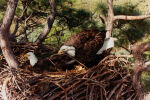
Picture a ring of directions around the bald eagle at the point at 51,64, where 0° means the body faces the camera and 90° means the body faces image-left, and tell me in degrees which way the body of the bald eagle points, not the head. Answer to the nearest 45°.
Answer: approximately 90°

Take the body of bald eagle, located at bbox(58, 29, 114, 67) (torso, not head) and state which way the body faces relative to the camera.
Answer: to the viewer's left

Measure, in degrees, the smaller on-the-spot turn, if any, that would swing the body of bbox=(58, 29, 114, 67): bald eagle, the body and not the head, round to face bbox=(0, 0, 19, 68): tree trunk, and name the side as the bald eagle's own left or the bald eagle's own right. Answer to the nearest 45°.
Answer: approximately 45° to the bald eagle's own left

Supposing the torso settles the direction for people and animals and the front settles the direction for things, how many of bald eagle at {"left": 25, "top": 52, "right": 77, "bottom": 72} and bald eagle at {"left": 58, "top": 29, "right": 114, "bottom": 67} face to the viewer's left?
2
